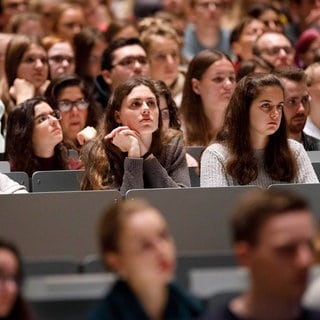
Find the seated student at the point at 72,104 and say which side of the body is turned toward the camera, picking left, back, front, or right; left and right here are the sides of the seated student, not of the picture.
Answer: front

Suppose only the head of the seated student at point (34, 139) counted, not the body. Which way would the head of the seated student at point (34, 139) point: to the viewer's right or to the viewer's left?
to the viewer's right

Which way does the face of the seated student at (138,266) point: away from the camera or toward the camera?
toward the camera

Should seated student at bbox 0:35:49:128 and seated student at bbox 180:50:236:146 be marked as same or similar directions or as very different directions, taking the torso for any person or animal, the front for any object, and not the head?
same or similar directions

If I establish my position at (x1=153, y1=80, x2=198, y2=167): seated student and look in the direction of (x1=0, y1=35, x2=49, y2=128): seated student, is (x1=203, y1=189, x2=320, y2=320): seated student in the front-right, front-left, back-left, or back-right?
back-left

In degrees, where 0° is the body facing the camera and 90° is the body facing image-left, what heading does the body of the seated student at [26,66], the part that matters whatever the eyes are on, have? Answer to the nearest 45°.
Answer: approximately 315°

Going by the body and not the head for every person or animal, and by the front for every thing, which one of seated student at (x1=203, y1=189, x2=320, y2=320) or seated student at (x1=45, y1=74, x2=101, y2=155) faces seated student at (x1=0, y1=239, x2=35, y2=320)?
seated student at (x1=45, y1=74, x2=101, y2=155)

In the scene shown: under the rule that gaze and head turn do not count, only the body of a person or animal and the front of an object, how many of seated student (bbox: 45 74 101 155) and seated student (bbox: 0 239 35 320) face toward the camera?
2

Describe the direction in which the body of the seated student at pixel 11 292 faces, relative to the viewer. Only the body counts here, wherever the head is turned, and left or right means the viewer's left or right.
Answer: facing the viewer

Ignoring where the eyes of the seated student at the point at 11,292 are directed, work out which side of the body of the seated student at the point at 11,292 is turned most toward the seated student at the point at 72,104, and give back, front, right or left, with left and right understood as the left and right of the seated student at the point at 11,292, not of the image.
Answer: back

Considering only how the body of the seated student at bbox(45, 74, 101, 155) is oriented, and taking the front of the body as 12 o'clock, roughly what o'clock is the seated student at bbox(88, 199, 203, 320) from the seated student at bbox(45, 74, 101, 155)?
the seated student at bbox(88, 199, 203, 320) is roughly at 12 o'clock from the seated student at bbox(45, 74, 101, 155).

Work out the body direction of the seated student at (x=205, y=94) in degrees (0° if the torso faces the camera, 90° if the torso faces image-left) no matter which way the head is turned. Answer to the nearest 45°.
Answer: approximately 315°

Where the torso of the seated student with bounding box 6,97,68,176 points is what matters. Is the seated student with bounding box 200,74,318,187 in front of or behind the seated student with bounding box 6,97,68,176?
in front
